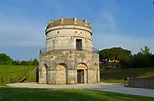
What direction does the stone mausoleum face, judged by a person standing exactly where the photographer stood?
facing the viewer and to the right of the viewer

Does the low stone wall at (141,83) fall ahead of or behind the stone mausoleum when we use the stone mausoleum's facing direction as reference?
ahead
